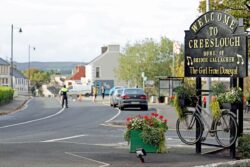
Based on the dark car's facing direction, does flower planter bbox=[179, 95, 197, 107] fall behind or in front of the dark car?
behind
